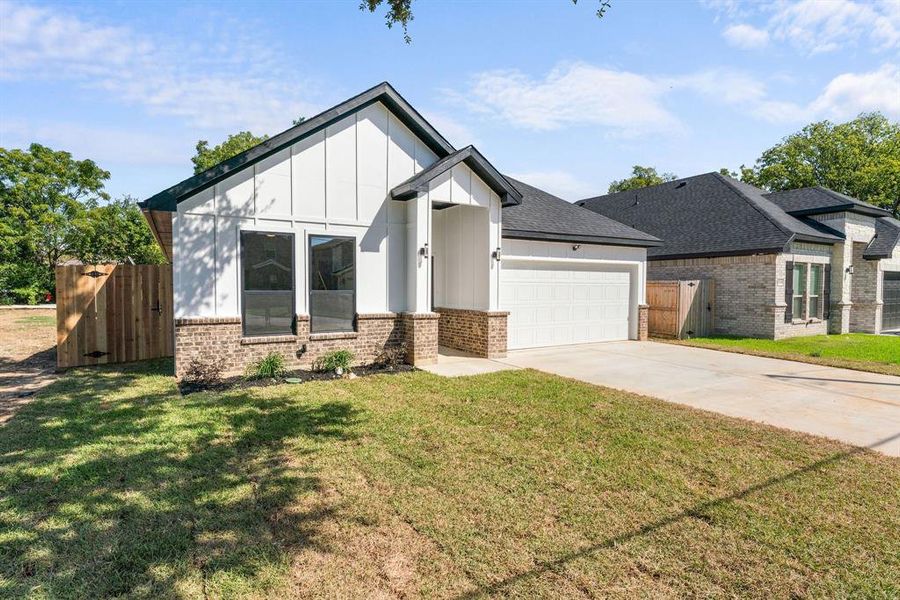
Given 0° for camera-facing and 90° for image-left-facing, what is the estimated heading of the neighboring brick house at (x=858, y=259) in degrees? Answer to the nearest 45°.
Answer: approximately 315°

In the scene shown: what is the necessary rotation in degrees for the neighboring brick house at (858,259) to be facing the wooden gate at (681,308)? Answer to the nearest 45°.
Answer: approximately 90° to its right

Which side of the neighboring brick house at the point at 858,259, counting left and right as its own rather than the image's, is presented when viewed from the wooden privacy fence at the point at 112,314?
right

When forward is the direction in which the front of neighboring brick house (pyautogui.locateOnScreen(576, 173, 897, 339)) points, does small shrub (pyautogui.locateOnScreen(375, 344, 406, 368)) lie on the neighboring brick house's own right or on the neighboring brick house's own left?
on the neighboring brick house's own right

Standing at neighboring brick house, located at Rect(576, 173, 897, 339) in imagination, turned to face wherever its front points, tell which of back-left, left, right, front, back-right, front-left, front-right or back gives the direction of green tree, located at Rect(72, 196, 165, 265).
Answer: back-right

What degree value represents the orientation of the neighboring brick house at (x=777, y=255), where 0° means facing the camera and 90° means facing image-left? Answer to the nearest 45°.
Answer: approximately 315°

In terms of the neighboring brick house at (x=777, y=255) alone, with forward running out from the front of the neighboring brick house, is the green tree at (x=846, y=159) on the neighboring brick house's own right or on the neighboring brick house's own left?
on the neighboring brick house's own left

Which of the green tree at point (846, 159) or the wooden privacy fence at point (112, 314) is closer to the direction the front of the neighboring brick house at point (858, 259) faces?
the wooden privacy fence

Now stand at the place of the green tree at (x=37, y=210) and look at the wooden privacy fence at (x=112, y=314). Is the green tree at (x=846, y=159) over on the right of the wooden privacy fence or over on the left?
left

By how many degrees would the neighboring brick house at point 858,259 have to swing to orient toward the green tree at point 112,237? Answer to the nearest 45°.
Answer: approximately 135° to its right
